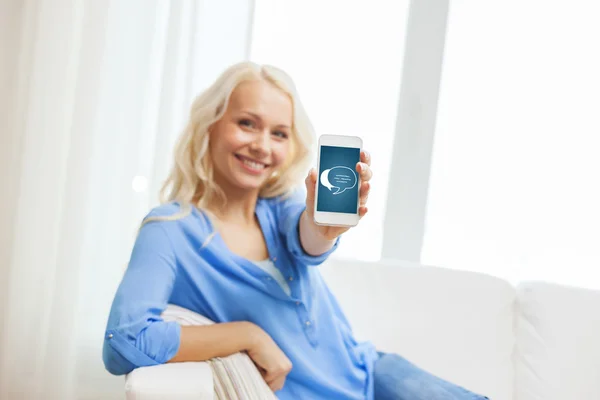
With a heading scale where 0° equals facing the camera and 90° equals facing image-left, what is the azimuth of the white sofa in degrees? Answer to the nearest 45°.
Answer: approximately 45°

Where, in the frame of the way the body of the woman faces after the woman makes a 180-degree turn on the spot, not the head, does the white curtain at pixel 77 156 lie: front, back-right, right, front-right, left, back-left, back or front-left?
front

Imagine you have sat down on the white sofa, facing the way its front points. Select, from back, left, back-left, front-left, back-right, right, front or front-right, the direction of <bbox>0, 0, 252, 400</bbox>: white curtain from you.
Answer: back-right

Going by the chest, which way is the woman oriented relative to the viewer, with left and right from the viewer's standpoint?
facing the viewer and to the right of the viewer
